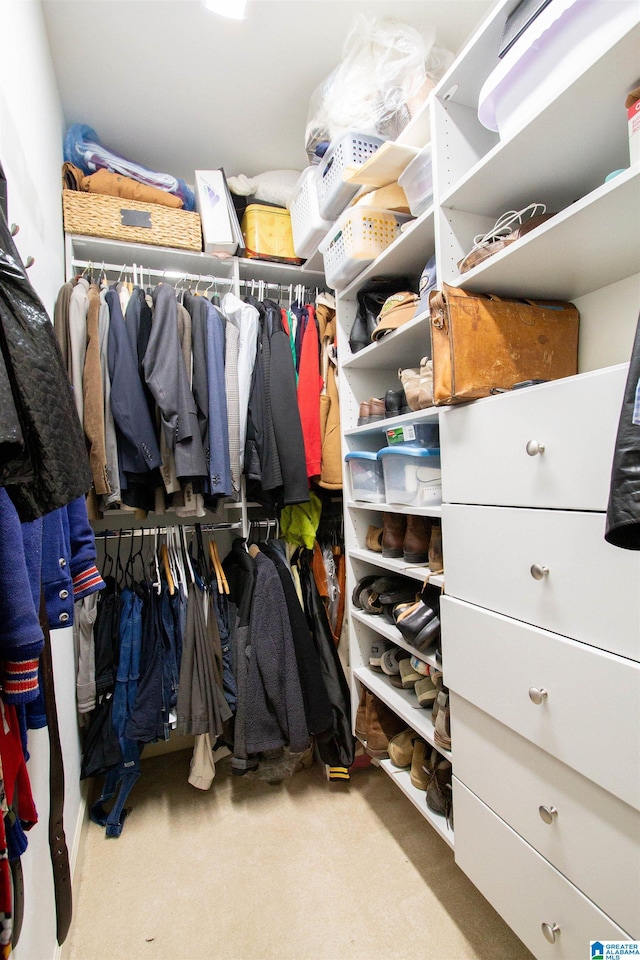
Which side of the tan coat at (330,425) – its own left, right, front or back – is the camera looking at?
left

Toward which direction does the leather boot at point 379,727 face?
to the viewer's left

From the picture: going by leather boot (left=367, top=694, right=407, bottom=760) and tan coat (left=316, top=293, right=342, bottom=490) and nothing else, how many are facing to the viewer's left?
2
